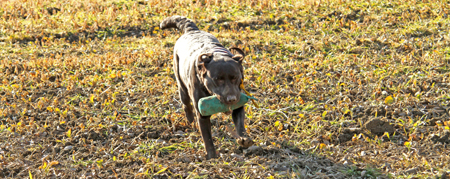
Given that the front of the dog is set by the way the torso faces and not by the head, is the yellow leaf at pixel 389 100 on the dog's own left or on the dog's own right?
on the dog's own left

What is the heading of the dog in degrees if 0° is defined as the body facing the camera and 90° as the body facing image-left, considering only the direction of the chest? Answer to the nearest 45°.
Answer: approximately 315°
